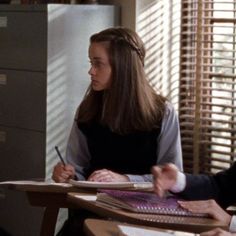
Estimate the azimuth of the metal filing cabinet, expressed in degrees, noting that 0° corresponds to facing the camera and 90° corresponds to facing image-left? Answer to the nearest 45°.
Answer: approximately 45°

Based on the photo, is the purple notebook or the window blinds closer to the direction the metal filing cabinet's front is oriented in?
the purple notebook

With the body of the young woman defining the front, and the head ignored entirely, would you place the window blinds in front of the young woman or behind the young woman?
behind

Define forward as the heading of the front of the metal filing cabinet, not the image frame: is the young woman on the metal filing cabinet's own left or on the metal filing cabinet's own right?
on the metal filing cabinet's own left

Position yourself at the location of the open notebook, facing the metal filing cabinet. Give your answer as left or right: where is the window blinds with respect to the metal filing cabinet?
right

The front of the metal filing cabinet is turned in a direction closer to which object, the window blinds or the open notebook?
the open notebook

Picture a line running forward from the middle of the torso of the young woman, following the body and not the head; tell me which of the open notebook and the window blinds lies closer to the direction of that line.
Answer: the open notebook
